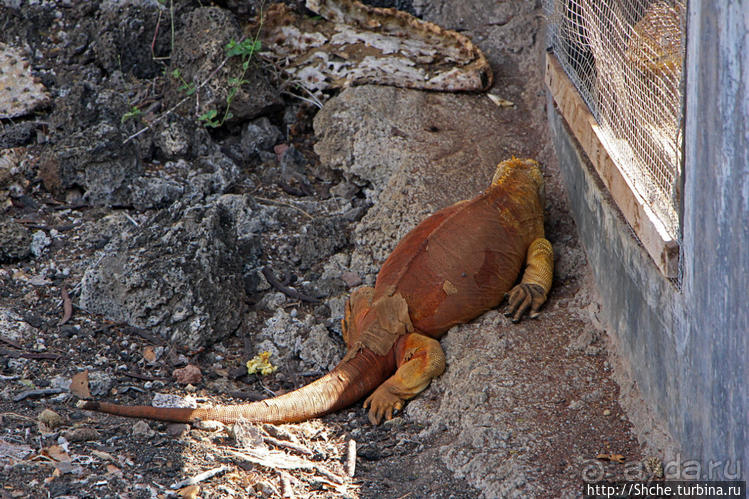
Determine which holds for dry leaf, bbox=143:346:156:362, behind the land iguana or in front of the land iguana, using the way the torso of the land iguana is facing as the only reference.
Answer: behind

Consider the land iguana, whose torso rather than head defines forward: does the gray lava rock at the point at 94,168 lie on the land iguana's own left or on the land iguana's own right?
on the land iguana's own left

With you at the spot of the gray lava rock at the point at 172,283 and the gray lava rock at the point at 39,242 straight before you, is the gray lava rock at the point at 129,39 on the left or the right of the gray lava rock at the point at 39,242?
right

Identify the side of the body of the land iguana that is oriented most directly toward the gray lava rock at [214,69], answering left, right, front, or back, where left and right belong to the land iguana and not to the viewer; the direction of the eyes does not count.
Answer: left

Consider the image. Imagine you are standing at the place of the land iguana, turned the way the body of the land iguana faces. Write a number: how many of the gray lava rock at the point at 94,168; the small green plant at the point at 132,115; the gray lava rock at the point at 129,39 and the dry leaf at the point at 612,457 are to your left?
3

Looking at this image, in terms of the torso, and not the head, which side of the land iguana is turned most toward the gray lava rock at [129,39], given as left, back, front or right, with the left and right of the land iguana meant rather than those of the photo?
left

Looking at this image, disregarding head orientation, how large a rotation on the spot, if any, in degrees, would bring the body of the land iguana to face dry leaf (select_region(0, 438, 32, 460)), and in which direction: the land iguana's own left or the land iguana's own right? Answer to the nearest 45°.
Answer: approximately 180°

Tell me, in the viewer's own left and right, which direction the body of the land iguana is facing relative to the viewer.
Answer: facing away from the viewer and to the right of the viewer

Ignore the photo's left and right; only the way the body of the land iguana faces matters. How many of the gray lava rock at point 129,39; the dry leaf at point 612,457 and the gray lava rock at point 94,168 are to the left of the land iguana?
2

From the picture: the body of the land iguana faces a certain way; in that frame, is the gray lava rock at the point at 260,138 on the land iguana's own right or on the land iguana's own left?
on the land iguana's own left

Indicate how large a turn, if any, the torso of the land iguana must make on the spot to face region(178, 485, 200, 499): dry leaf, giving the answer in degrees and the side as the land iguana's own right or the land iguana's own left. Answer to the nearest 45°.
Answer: approximately 180°

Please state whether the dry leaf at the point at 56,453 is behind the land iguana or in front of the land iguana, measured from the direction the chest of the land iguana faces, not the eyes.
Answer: behind

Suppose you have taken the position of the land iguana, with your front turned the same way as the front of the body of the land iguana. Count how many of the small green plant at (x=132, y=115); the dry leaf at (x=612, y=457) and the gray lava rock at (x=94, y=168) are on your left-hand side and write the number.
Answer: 2

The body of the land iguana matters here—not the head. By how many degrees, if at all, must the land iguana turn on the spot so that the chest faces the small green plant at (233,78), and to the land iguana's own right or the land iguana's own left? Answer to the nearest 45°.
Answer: approximately 90° to the land iguana's own left

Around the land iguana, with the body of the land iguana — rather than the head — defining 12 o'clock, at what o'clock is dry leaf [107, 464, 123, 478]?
The dry leaf is roughly at 6 o'clock from the land iguana.
